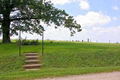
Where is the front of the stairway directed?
toward the camera

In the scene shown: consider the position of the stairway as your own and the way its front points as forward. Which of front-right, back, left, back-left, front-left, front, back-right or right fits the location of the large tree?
back
